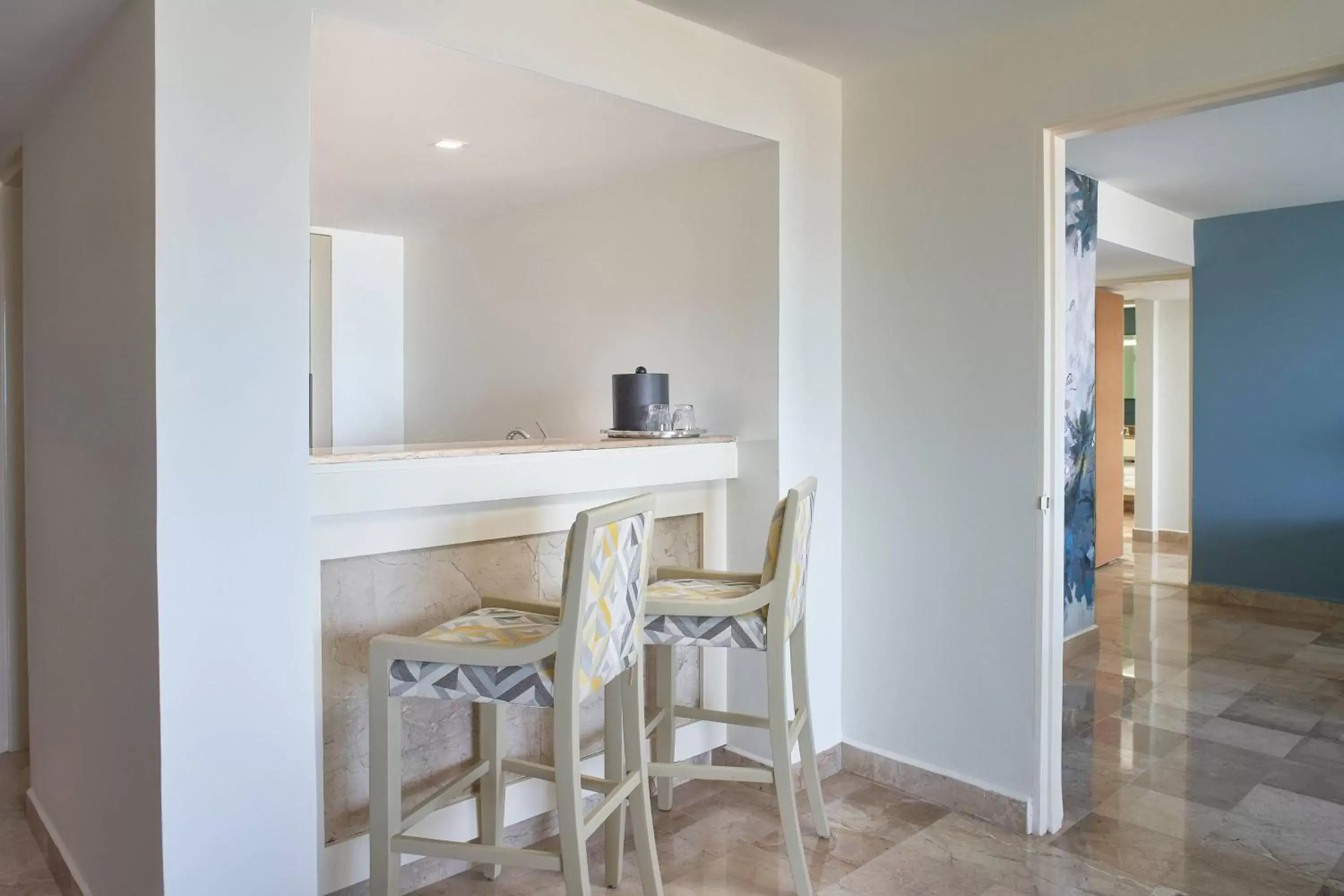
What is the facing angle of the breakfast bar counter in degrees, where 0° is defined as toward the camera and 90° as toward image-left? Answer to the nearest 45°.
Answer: approximately 315°

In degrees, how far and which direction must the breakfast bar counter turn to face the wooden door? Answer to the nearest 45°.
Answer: approximately 90° to its left

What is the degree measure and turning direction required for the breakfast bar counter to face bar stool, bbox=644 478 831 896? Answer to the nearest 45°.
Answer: approximately 45° to its left
